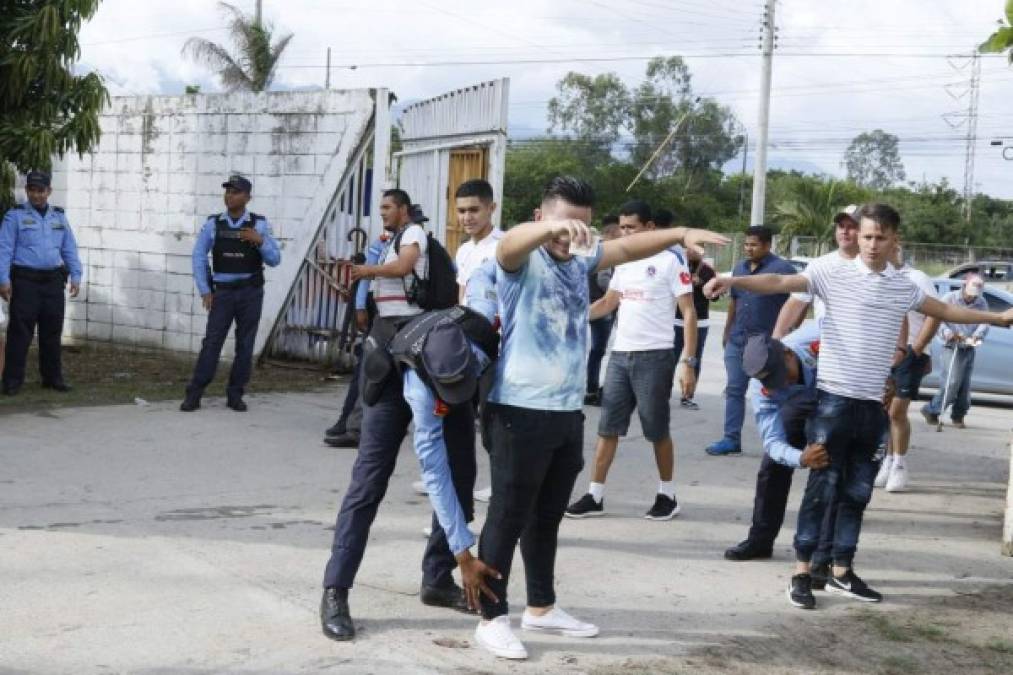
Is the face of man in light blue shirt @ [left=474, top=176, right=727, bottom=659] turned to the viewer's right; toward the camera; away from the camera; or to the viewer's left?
toward the camera

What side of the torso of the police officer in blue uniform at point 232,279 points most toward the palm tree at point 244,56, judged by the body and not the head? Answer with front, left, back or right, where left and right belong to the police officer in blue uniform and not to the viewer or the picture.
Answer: back

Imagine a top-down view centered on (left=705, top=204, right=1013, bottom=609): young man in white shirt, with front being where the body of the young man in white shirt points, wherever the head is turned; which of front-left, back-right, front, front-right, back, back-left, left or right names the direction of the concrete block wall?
back-right

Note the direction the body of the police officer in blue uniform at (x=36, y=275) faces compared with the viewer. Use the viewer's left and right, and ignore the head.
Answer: facing the viewer

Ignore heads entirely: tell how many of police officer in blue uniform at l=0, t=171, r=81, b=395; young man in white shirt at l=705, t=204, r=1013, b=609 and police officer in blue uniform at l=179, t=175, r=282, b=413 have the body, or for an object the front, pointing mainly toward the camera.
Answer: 3

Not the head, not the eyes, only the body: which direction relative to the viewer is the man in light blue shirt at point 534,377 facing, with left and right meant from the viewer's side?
facing the viewer and to the right of the viewer

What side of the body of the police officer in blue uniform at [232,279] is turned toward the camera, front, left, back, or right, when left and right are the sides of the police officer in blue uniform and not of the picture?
front

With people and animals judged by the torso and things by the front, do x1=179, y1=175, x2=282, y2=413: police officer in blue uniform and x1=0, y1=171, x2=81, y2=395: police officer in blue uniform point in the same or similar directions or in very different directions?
same or similar directions

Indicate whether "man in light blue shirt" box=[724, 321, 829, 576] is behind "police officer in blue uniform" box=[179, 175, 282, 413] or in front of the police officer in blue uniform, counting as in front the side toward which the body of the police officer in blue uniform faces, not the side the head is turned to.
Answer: in front

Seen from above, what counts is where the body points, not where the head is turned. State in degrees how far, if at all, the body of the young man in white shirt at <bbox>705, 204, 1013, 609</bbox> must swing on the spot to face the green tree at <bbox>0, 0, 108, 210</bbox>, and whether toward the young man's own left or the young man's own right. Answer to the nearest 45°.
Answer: approximately 135° to the young man's own right

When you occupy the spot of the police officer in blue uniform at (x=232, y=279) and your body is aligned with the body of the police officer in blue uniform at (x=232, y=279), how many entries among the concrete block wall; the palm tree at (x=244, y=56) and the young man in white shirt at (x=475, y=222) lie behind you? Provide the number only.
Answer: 2

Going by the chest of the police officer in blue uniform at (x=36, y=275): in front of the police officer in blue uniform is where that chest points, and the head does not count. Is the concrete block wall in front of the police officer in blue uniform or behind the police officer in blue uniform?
behind

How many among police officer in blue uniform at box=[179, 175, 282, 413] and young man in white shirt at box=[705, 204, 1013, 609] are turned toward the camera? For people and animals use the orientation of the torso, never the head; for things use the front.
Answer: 2

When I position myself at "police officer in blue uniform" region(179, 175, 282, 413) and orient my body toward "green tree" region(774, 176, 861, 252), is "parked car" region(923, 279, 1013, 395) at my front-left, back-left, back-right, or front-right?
front-right

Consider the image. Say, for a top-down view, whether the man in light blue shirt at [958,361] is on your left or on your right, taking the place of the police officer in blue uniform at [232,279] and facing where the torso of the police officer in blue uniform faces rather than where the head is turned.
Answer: on your left

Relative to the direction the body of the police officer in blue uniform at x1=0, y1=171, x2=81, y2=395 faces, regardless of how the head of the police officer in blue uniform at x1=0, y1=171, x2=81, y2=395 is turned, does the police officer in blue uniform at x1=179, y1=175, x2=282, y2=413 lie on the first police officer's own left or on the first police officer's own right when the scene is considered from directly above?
on the first police officer's own left
